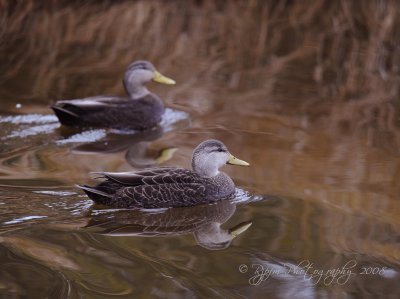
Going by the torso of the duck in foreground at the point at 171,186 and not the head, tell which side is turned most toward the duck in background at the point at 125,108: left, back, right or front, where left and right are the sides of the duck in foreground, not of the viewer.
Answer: left

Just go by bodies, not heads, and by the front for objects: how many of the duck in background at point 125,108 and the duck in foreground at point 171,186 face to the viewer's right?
2

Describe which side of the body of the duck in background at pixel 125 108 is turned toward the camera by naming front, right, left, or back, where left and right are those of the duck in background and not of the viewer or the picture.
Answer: right

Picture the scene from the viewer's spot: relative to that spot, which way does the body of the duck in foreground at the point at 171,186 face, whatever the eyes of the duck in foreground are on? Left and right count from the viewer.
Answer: facing to the right of the viewer

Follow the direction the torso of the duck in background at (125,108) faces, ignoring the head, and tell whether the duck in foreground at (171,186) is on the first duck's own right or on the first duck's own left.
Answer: on the first duck's own right
